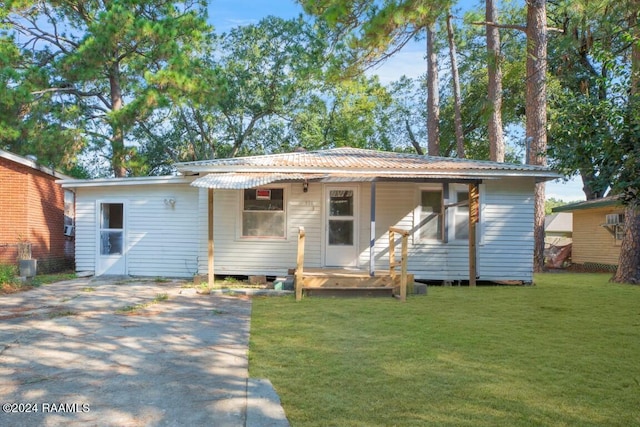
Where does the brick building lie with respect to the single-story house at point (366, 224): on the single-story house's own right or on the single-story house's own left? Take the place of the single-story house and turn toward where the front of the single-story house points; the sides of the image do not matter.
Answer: on the single-story house's own right

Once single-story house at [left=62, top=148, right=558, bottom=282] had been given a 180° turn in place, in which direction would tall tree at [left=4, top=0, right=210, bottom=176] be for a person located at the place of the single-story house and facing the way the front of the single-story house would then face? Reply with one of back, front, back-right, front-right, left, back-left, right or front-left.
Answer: front-left

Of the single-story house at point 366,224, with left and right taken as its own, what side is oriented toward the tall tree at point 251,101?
back

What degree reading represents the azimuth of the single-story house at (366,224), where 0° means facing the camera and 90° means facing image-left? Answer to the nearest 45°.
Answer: approximately 0°

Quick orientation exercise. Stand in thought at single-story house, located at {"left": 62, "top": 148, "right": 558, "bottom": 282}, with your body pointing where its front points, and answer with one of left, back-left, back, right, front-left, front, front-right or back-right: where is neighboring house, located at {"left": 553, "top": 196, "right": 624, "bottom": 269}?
back-left

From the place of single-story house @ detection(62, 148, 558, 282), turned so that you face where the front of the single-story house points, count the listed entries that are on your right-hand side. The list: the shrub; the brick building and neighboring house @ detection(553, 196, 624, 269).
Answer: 2

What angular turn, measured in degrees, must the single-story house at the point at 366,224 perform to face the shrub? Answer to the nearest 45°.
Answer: approximately 90° to its right
